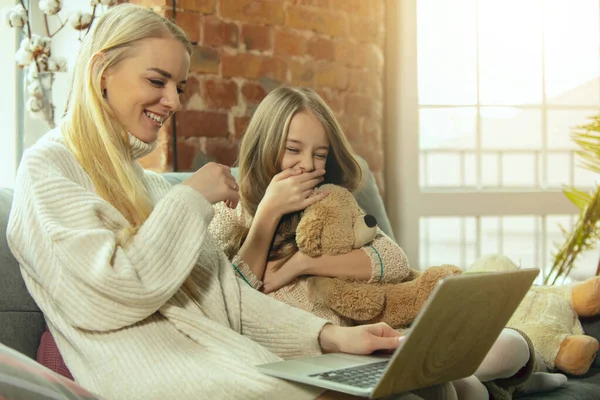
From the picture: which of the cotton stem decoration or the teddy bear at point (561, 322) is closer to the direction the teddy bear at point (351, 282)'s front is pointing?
the teddy bear

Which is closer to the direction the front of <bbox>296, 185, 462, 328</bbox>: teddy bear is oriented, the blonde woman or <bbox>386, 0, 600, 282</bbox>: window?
the window

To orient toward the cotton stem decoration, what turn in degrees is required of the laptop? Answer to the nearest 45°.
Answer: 0° — it already faces it

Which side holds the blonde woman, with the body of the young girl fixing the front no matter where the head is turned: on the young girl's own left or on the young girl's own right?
on the young girl's own right

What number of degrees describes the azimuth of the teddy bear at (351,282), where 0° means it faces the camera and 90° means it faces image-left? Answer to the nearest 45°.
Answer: approximately 270°

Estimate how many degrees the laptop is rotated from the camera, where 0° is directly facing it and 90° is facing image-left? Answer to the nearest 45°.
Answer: approximately 135°

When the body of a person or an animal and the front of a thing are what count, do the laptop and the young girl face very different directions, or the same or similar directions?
very different directions

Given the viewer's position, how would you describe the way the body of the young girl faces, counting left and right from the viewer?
facing the viewer and to the right of the viewer

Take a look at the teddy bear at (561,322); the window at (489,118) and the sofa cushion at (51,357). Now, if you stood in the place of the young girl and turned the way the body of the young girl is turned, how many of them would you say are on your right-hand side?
1

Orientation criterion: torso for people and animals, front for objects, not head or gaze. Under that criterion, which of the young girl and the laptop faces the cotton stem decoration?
the laptop
